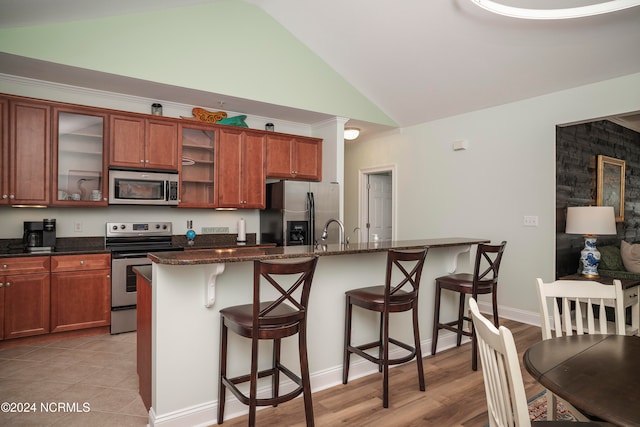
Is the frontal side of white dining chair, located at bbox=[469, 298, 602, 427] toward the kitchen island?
no

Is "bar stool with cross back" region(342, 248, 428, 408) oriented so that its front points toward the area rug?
no

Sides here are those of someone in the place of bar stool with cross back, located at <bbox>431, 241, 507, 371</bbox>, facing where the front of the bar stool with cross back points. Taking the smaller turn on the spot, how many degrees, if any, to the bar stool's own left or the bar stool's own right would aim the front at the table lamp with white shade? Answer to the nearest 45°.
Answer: approximately 90° to the bar stool's own right

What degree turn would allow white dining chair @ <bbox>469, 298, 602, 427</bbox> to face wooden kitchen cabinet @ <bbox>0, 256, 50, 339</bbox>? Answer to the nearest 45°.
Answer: approximately 135° to its left

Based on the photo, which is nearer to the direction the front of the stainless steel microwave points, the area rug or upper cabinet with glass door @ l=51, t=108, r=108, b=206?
the area rug

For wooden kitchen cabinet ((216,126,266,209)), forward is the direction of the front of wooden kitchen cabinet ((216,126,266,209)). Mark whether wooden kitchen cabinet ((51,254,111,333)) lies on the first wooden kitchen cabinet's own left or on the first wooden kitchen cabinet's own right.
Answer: on the first wooden kitchen cabinet's own right

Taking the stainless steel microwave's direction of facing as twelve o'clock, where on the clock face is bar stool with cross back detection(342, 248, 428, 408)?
The bar stool with cross back is roughly at 11 o'clock from the stainless steel microwave.

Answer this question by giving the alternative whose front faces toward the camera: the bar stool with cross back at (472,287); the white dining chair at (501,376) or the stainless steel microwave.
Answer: the stainless steel microwave

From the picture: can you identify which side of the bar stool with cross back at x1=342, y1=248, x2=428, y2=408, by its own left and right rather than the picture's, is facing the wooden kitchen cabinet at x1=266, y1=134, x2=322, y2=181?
front

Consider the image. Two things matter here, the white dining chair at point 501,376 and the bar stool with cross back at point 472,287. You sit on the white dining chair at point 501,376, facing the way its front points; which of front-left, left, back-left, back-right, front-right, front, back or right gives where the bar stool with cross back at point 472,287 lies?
front-left

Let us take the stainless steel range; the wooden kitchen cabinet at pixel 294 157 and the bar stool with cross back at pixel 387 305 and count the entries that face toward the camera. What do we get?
2

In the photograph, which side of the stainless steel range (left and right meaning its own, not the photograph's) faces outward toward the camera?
front

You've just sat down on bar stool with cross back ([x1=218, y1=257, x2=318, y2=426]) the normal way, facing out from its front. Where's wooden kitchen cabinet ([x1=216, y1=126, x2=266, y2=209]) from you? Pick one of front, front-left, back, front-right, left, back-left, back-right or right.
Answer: front-right

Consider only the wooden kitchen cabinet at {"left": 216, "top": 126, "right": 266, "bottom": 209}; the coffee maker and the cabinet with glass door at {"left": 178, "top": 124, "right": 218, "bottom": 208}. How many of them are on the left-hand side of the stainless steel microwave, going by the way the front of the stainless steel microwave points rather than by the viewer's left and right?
2

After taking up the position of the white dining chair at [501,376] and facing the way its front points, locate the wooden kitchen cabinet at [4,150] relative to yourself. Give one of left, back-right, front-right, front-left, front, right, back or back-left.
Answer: back-left

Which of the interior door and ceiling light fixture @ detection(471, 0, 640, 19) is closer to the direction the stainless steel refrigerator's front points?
the ceiling light fixture

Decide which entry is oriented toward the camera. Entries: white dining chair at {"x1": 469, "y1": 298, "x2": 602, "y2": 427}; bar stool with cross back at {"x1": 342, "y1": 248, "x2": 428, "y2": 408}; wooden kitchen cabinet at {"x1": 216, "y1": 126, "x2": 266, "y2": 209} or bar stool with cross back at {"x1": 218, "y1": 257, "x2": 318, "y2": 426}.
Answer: the wooden kitchen cabinet

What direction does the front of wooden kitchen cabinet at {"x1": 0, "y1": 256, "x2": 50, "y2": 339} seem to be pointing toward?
toward the camera

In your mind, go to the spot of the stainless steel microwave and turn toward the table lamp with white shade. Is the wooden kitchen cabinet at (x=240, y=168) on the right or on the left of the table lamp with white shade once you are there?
left

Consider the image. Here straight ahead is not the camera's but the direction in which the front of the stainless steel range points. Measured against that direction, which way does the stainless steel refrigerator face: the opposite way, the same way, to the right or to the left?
the same way

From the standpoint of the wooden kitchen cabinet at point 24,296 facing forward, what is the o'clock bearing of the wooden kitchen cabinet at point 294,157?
the wooden kitchen cabinet at point 294,157 is roughly at 9 o'clock from the wooden kitchen cabinet at point 24,296.

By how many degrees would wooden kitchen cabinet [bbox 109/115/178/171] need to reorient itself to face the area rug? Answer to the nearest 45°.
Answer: approximately 45° to its left
